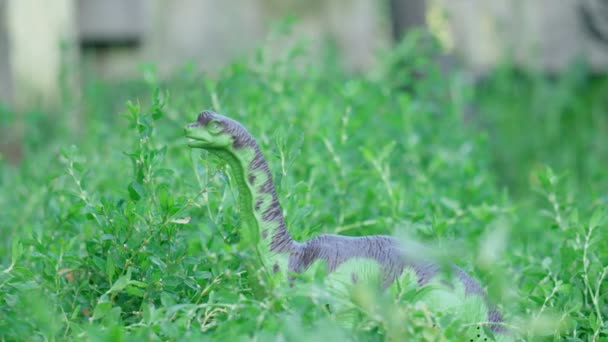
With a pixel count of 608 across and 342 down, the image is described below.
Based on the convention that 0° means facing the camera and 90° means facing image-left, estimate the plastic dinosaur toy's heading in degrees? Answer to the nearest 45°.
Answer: approximately 90°

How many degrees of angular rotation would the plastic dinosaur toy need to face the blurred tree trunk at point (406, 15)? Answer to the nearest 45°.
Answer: approximately 90° to its right
